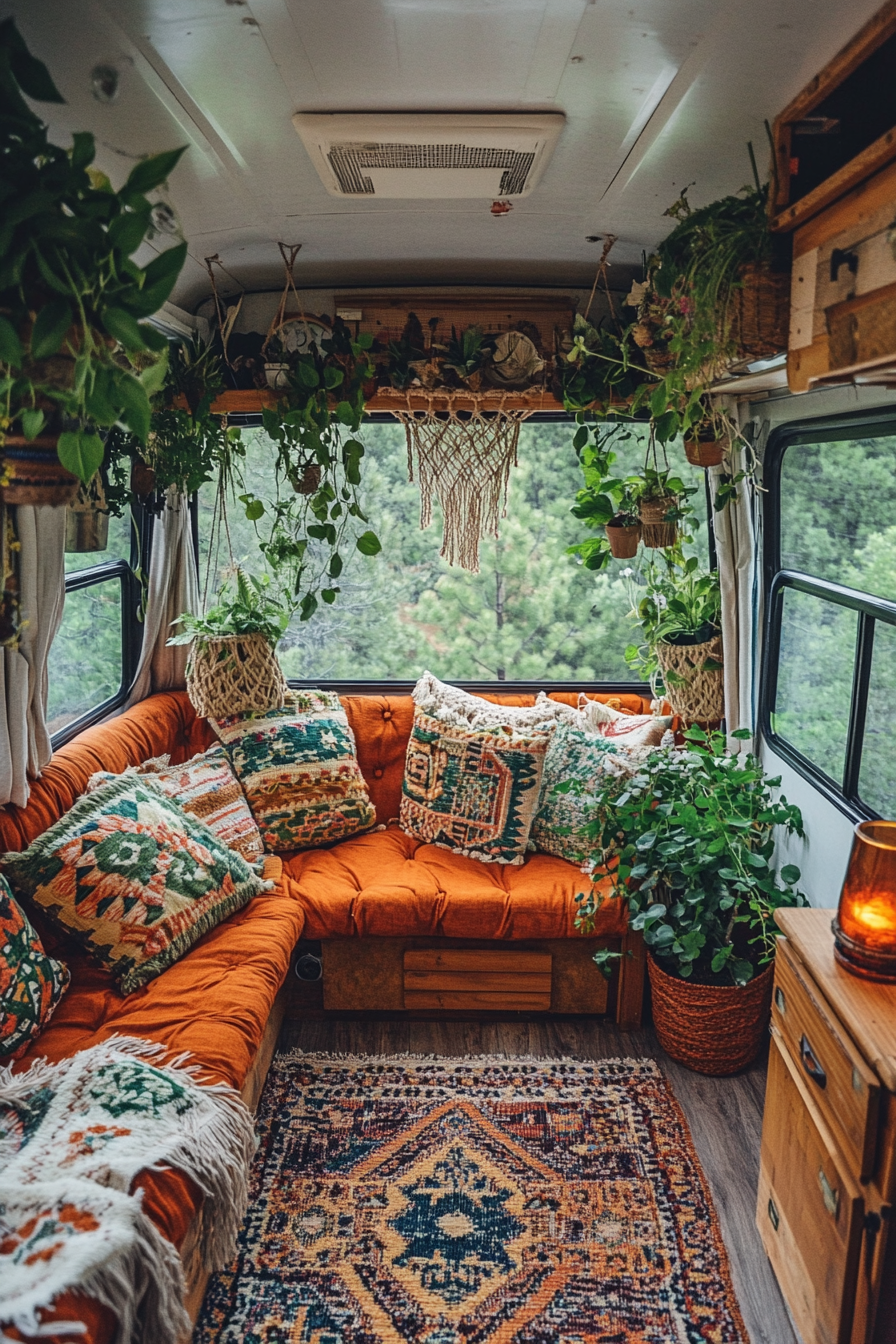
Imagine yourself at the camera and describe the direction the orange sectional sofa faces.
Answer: facing the viewer and to the right of the viewer

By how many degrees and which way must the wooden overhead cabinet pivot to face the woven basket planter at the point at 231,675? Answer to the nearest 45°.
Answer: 0° — it already faces it

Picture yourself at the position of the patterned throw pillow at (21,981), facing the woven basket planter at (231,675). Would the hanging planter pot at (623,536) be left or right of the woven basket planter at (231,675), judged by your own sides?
right

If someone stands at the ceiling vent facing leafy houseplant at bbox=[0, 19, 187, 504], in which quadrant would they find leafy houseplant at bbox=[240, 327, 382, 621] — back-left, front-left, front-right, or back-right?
back-right

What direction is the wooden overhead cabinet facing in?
to the viewer's left

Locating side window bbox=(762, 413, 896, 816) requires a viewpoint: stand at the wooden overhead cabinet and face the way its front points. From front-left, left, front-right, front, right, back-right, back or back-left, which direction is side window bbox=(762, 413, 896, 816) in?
right

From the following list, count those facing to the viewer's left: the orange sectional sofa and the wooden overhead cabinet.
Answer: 1

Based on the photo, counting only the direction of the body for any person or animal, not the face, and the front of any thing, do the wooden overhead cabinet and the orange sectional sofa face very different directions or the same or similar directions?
very different directions
